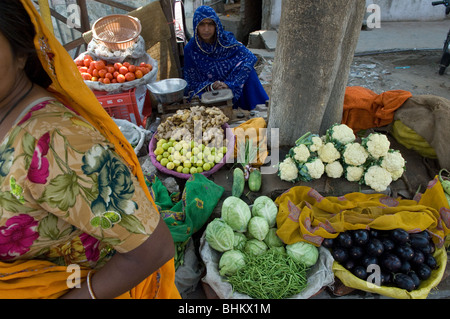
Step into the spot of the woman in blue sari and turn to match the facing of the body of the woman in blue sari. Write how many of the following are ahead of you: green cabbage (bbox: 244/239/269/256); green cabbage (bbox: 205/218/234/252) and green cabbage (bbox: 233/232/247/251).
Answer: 3

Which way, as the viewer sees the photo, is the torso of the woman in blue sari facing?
toward the camera

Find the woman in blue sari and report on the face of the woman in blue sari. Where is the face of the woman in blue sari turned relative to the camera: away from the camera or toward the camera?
toward the camera

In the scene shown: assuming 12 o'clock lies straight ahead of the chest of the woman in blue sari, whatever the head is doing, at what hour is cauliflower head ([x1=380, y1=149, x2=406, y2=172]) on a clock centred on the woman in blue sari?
The cauliflower head is roughly at 11 o'clock from the woman in blue sari.

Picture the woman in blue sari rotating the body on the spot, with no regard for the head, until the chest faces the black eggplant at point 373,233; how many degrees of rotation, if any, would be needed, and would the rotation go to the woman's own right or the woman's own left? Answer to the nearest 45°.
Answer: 0° — they already face it

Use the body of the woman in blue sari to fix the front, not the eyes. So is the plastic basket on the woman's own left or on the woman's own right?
on the woman's own right

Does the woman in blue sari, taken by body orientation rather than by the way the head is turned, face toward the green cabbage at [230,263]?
yes

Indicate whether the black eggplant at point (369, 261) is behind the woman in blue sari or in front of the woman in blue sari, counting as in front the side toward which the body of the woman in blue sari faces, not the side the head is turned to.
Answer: in front

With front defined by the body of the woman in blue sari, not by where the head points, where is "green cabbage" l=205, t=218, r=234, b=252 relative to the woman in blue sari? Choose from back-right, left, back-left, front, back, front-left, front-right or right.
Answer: front

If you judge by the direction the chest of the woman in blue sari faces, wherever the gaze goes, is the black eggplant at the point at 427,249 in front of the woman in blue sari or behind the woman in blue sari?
in front

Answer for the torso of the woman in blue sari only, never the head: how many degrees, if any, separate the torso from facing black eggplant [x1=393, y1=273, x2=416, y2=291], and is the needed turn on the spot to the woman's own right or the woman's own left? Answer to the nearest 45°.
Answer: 0° — they already face it

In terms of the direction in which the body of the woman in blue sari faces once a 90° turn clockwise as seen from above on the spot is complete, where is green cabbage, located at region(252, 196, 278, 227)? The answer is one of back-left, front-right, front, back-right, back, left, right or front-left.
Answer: left

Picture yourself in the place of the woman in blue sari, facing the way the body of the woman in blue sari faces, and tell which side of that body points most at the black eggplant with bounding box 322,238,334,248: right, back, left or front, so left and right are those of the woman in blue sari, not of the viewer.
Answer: front

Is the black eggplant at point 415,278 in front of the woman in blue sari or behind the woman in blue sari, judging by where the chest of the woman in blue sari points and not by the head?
in front
